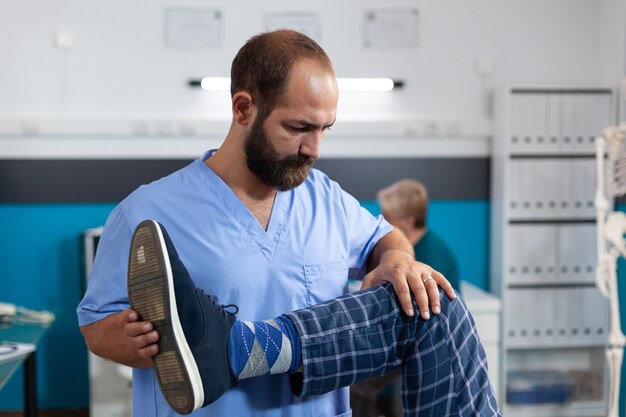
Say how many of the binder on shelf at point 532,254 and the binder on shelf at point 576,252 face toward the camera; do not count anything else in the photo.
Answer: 2

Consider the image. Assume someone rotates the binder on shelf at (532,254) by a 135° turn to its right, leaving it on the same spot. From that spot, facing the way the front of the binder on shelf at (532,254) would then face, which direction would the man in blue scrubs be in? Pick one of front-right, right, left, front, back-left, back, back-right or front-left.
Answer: back-left

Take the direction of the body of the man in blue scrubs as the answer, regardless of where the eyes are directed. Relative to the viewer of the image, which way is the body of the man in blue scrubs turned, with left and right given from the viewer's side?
facing the viewer and to the right of the viewer

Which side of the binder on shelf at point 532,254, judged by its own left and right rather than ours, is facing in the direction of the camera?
front

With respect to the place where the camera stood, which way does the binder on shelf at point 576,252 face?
facing the viewer

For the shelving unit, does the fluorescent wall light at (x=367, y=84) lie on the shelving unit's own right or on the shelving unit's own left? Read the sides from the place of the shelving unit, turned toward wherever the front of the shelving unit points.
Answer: on the shelving unit's own right

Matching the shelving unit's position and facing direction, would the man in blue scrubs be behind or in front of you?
in front

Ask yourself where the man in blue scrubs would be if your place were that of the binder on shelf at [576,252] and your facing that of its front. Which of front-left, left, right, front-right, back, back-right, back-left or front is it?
front
